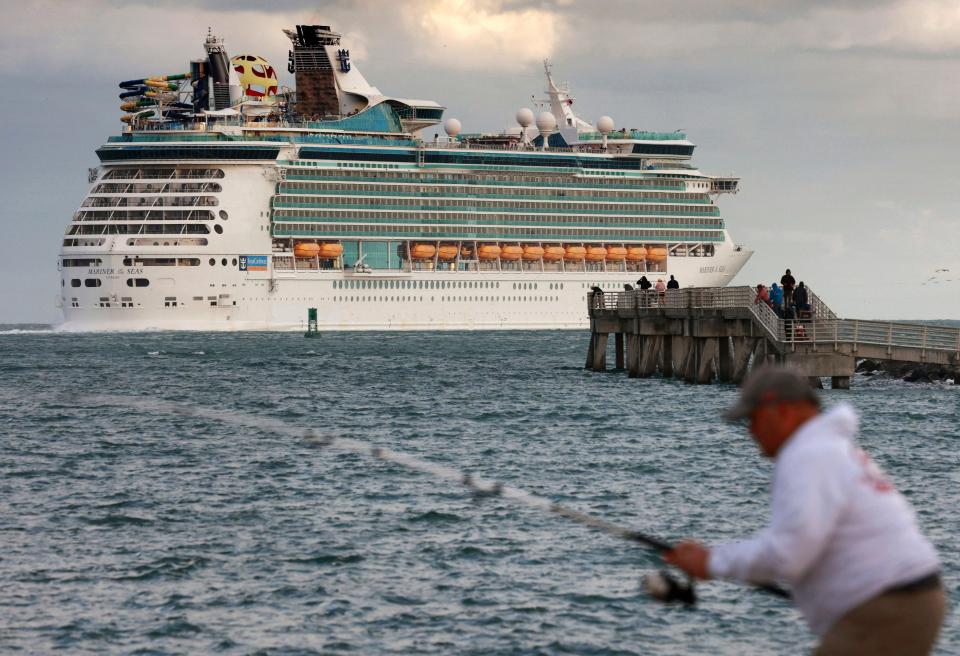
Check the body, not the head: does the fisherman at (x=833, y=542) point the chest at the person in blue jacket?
no

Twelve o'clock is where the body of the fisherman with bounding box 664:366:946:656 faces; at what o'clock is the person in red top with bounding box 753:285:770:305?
the person in red top with bounding box 753:285:770:305 is roughly at 3 o'clock from the fisherman with bounding box 664:366:946:656.

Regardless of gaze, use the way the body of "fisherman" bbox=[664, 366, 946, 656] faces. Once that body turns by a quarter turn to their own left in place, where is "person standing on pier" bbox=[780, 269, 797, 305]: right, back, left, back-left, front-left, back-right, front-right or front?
back

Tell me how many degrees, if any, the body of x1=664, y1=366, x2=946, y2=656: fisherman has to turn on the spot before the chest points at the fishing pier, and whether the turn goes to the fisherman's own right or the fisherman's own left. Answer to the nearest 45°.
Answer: approximately 90° to the fisherman's own right

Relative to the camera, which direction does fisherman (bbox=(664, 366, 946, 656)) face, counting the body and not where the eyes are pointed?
to the viewer's left

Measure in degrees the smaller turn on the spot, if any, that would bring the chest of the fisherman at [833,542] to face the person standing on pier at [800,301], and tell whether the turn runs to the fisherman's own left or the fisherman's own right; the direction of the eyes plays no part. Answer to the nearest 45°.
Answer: approximately 90° to the fisherman's own right

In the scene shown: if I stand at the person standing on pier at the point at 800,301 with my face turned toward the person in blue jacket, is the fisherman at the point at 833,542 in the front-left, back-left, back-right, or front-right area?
back-left

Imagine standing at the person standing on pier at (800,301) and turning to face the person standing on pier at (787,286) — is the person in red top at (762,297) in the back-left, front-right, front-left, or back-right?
front-left
